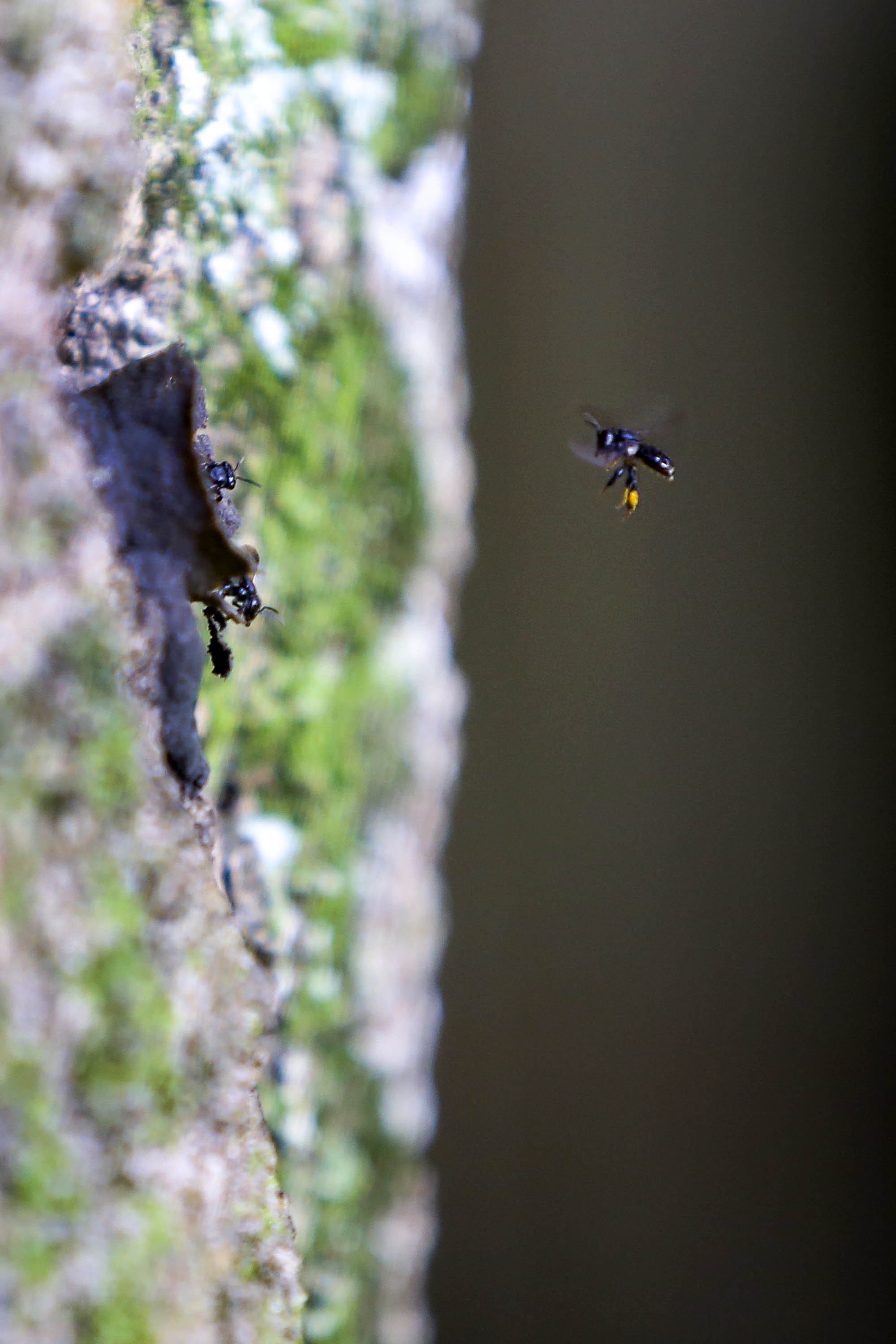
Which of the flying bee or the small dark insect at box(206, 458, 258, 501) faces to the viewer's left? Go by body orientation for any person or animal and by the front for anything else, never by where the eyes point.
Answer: the flying bee

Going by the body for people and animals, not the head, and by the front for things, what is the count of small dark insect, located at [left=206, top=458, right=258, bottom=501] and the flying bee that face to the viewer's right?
1

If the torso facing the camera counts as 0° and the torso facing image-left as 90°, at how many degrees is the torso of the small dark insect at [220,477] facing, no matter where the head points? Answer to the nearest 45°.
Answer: approximately 270°

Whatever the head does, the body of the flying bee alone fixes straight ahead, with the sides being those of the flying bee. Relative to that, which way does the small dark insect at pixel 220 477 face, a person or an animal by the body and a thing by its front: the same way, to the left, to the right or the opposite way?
the opposite way

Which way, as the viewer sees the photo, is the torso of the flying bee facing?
to the viewer's left
